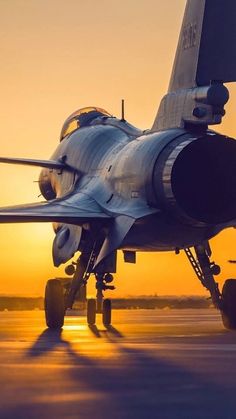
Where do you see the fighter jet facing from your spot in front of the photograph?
facing away from the viewer and to the left of the viewer
